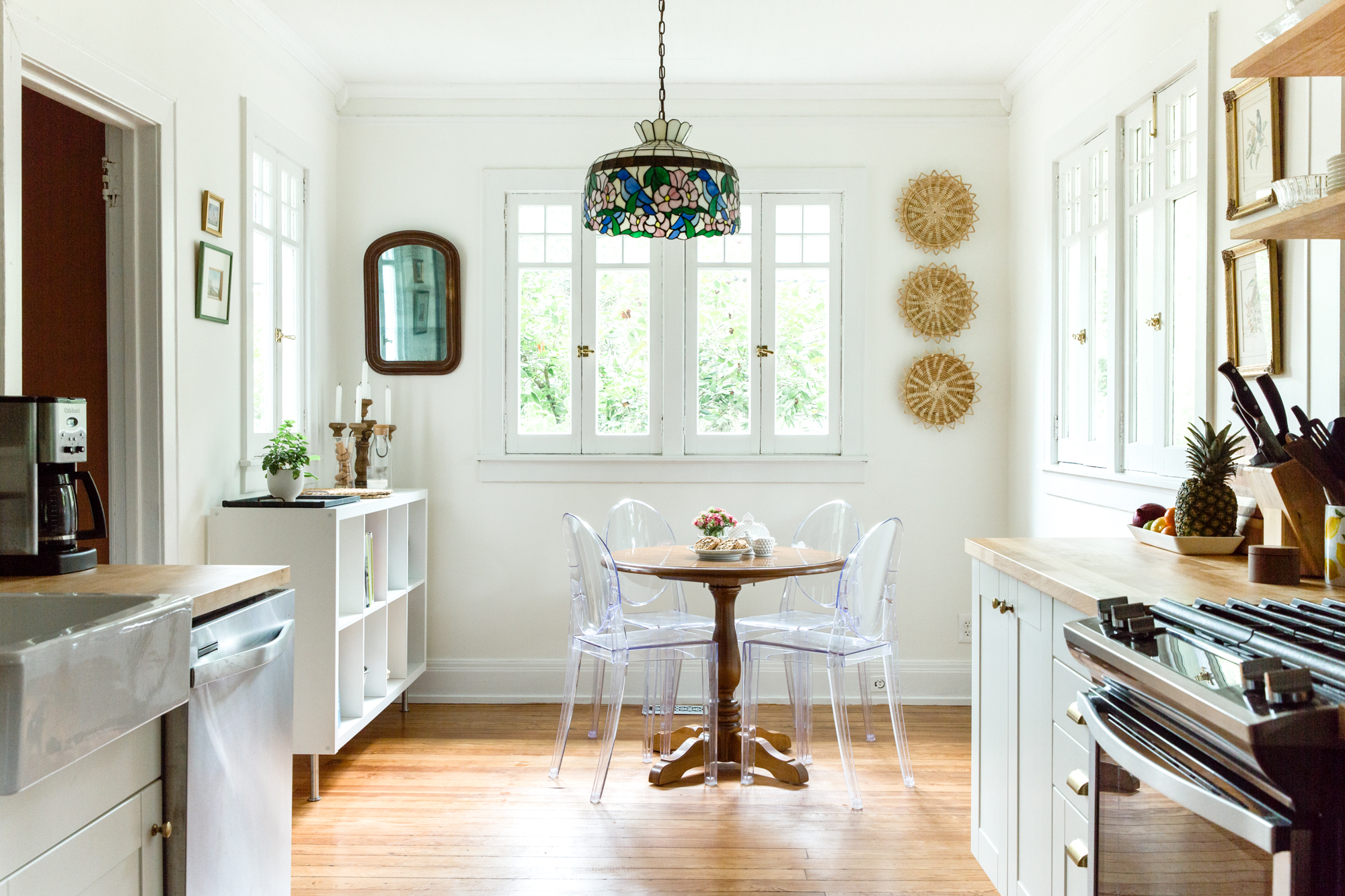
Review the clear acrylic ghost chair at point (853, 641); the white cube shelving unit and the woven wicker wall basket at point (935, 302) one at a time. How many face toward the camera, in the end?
1

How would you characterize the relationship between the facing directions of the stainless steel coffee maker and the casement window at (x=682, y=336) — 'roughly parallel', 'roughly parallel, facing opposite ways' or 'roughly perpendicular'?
roughly perpendicular

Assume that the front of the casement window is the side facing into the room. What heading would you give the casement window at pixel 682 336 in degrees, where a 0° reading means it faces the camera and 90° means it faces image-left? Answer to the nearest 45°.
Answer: approximately 0°

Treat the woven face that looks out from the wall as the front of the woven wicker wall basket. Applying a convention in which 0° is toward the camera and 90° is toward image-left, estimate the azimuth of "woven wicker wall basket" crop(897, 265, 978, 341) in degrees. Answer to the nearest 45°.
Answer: approximately 0°

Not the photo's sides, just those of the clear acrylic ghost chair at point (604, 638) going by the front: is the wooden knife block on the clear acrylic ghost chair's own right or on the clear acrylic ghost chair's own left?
on the clear acrylic ghost chair's own right

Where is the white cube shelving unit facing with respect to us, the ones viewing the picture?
facing to the right of the viewer

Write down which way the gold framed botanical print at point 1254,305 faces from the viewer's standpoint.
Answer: facing the viewer and to the left of the viewer

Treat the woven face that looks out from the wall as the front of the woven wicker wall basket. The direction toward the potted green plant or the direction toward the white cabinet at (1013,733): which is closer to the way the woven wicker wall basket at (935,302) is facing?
the white cabinet

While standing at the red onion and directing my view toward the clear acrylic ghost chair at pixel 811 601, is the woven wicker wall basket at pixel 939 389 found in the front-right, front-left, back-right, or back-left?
front-right

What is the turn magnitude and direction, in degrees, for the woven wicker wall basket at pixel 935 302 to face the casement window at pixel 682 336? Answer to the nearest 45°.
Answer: approximately 90° to its right

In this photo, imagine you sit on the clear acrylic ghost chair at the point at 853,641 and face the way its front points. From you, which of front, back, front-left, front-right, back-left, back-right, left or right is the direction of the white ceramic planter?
front-left

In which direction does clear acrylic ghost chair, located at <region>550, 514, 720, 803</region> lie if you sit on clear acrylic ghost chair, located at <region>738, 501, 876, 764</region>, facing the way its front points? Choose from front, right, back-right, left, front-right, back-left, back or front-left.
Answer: front

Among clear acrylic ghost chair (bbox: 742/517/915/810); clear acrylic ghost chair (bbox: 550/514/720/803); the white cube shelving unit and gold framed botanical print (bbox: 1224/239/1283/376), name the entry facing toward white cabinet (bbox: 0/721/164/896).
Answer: the gold framed botanical print

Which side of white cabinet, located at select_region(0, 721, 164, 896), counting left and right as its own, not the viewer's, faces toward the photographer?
right

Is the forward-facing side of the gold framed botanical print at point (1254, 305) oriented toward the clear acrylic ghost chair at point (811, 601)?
no

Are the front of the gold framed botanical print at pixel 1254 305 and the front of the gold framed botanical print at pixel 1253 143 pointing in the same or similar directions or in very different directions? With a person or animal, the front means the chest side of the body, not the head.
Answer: same or similar directions

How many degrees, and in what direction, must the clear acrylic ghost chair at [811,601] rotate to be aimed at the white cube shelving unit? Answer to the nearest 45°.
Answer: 0° — it already faces it

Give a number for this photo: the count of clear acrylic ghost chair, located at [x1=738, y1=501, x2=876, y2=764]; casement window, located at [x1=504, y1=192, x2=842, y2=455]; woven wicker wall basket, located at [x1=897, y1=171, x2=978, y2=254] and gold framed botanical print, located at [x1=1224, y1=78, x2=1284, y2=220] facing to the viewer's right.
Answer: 0

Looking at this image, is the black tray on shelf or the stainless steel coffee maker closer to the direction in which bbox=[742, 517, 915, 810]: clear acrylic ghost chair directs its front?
the black tray on shelf

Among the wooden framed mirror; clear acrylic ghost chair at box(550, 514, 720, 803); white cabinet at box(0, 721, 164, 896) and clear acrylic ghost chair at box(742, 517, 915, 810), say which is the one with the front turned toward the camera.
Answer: the wooden framed mirror

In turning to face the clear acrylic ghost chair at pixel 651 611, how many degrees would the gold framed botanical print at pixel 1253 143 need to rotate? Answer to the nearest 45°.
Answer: approximately 45° to its right

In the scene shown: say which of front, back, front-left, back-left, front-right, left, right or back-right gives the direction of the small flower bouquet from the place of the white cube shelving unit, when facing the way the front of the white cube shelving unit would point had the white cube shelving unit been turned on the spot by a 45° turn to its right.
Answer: front-left

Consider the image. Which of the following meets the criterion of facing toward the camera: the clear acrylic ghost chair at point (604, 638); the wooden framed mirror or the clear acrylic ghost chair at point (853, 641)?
the wooden framed mirror
